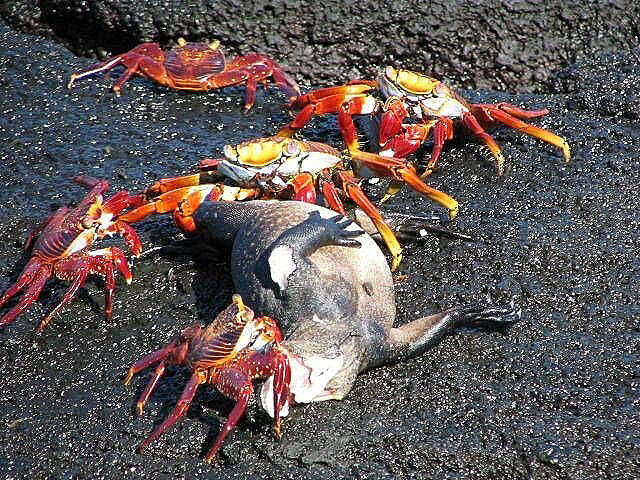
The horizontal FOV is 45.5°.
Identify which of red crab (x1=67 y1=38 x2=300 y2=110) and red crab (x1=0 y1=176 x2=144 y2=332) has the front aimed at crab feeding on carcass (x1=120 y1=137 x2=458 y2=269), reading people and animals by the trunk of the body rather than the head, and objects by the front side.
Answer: the red crab (x1=0 y1=176 x2=144 y2=332)

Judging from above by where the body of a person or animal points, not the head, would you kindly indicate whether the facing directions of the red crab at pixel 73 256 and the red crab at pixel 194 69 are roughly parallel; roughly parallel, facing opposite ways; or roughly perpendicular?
roughly perpendicular

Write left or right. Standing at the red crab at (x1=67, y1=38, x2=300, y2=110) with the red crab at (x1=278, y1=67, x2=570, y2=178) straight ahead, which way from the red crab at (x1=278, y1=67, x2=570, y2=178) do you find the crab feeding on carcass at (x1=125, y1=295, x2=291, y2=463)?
right

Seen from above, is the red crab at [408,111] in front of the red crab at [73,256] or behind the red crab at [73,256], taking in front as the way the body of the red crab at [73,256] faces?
in front

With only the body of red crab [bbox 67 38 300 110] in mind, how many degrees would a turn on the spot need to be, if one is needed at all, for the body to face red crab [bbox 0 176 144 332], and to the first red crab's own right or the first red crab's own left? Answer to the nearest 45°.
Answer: approximately 180°

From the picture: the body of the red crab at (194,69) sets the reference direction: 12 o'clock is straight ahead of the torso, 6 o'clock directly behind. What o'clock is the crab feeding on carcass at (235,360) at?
The crab feeding on carcass is roughly at 6 o'clock from the red crab.

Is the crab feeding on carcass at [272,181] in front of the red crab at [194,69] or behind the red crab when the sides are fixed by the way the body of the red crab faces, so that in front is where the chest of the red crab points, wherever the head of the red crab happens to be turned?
behind

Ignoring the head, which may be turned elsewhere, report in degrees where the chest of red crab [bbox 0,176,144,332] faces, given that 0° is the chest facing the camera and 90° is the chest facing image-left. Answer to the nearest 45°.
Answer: approximately 270°

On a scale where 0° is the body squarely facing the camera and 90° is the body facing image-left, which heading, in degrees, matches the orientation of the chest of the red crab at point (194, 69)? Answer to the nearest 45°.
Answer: approximately 180°

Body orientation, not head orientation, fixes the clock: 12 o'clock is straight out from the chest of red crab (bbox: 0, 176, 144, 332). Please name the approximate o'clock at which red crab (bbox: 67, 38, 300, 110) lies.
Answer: The red crab (bbox: 67, 38, 300, 110) is roughly at 10 o'clock from the red crab (bbox: 0, 176, 144, 332).

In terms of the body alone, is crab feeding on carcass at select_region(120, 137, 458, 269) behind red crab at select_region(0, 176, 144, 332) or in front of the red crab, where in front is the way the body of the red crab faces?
in front
